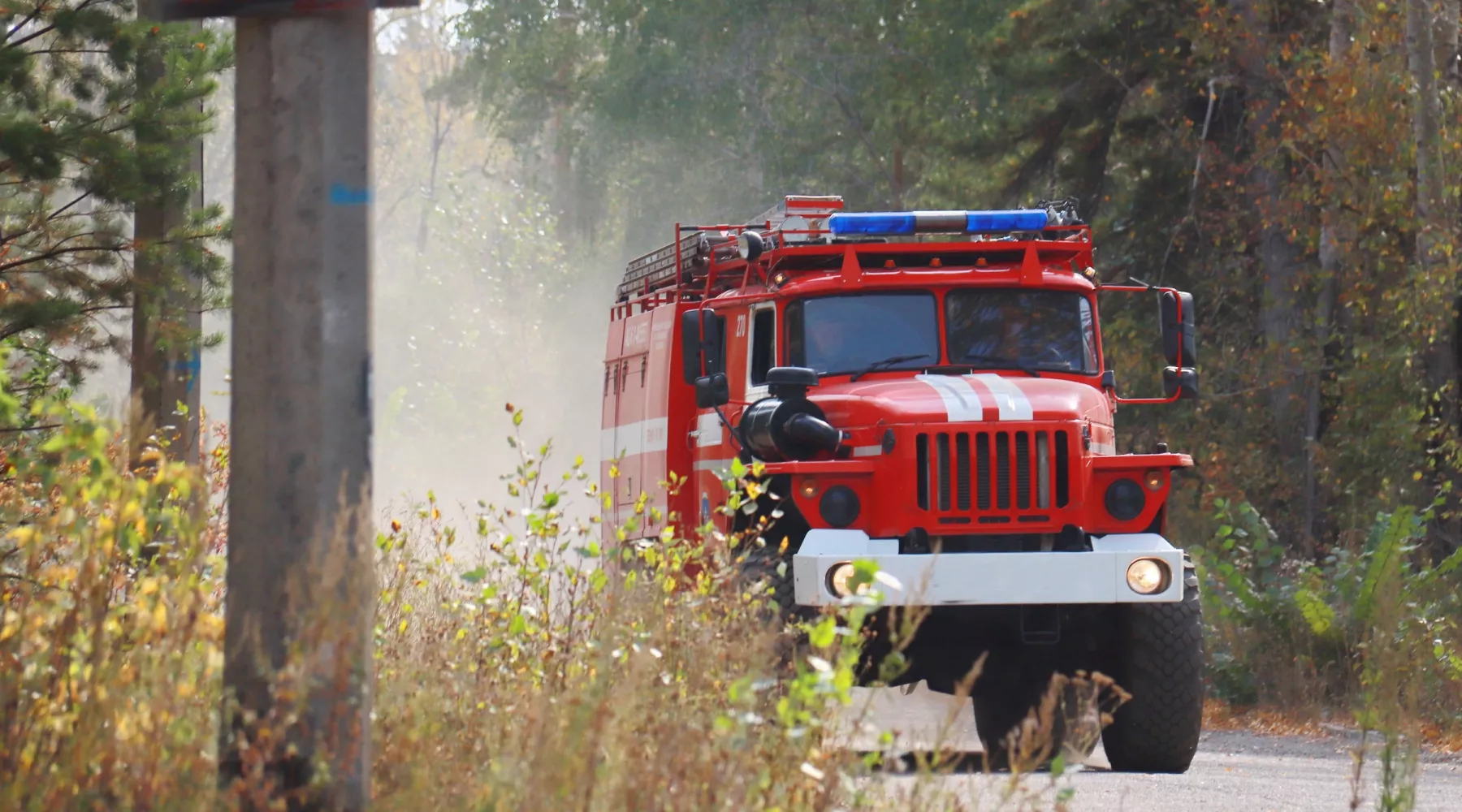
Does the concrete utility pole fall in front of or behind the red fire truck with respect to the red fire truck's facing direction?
in front

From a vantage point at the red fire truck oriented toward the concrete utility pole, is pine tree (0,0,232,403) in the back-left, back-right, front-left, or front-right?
front-right

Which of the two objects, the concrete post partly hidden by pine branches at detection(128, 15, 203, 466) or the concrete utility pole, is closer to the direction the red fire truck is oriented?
the concrete utility pole

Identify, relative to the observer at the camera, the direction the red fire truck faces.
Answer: facing the viewer

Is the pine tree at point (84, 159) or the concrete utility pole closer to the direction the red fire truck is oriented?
the concrete utility pole

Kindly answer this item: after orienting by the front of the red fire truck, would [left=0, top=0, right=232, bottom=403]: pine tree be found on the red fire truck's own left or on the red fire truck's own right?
on the red fire truck's own right

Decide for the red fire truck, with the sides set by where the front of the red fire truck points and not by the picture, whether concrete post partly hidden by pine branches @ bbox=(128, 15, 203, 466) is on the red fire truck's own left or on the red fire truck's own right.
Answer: on the red fire truck's own right

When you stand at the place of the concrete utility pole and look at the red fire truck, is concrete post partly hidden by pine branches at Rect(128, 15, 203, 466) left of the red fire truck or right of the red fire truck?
left
